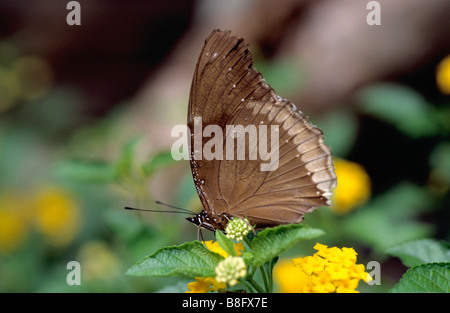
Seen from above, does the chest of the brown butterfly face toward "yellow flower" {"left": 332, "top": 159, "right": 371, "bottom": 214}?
no

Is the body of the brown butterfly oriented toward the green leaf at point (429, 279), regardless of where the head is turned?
no

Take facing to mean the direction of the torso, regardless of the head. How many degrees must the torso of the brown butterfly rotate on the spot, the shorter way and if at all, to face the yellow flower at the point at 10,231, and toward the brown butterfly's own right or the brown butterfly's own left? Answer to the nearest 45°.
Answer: approximately 45° to the brown butterfly's own right

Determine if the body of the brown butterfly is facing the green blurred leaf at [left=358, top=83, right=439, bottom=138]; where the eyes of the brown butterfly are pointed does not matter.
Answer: no

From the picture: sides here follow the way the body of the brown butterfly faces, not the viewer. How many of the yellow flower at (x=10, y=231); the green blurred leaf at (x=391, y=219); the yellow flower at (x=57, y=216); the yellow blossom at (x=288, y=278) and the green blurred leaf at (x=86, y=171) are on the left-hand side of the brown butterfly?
0

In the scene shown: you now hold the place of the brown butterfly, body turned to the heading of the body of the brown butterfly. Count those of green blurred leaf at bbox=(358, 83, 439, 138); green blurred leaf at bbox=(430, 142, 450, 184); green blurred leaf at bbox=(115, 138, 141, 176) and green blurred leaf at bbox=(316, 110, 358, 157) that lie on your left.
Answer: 0

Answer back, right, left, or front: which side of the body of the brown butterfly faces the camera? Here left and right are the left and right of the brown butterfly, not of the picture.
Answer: left

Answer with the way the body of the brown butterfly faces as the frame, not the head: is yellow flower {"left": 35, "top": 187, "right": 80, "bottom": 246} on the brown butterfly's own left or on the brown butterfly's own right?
on the brown butterfly's own right

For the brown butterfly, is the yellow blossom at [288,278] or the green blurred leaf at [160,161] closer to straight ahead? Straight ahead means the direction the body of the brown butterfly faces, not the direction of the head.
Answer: the green blurred leaf

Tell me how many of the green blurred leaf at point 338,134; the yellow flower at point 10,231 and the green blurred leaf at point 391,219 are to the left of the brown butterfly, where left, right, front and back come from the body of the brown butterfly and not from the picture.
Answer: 0
